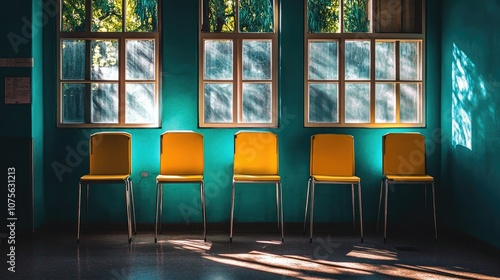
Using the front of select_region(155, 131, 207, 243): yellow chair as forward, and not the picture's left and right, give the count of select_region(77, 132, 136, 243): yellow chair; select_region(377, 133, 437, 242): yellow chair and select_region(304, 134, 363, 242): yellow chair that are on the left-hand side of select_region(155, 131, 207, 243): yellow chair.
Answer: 2

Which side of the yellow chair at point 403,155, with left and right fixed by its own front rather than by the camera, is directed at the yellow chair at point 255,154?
right

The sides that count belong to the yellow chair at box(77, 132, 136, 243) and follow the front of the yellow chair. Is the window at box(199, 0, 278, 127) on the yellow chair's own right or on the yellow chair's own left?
on the yellow chair's own left

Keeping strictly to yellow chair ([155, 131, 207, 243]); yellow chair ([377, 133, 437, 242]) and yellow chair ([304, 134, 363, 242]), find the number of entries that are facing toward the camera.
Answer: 3

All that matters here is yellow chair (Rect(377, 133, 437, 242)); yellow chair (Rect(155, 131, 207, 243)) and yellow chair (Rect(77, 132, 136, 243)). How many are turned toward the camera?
3

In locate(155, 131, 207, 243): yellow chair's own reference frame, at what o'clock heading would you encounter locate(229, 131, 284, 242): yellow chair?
locate(229, 131, 284, 242): yellow chair is roughly at 9 o'clock from locate(155, 131, 207, 243): yellow chair.

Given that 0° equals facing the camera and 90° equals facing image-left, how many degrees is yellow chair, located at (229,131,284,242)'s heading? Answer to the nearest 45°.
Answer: approximately 0°

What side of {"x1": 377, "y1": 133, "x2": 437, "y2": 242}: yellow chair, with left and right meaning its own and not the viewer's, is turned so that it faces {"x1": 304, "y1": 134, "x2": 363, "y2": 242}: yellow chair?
right

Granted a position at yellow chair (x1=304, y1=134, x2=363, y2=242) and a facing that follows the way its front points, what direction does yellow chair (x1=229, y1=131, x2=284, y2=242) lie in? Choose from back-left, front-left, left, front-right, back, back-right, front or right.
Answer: right

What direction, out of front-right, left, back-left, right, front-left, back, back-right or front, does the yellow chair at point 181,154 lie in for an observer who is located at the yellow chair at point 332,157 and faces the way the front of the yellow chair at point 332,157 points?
right

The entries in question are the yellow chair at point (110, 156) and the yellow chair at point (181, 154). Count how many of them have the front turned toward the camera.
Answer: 2
